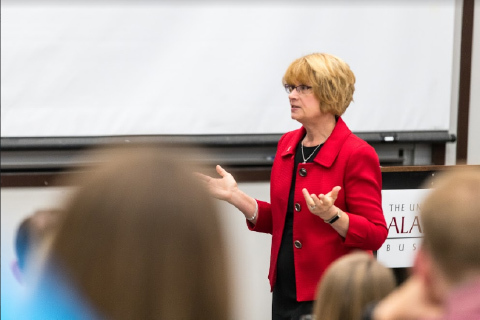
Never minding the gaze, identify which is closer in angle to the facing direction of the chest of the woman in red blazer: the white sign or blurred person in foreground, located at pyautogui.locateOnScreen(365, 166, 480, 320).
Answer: the blurred person in foreground

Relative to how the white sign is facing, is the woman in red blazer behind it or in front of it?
in front

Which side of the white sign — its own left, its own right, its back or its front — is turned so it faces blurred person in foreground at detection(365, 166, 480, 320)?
front

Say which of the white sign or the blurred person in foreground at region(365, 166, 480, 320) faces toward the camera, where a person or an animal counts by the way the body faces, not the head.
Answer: the white sign

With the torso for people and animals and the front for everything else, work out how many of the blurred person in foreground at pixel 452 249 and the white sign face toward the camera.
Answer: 1

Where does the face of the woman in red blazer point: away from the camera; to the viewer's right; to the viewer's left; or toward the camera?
to the viewer's left

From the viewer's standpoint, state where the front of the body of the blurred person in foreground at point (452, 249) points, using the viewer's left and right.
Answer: facing away from the viewer and to the left of the viewer

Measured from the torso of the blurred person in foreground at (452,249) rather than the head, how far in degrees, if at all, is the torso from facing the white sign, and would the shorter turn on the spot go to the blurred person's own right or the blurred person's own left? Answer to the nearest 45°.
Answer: approximately 45° to the blurred person's own right

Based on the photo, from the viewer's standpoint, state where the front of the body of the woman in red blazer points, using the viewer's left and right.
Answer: facing the viewer and to the left of the viewer

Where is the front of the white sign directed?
toward the camera

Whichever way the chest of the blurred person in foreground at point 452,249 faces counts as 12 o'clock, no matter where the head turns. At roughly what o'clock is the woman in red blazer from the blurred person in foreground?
The woman in red blazer is roughly at 1 o'clock from the blurred person in foreground.

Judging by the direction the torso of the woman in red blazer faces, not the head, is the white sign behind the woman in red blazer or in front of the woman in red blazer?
behind

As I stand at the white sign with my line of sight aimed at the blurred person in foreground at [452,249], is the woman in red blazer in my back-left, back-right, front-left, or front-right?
front-right
